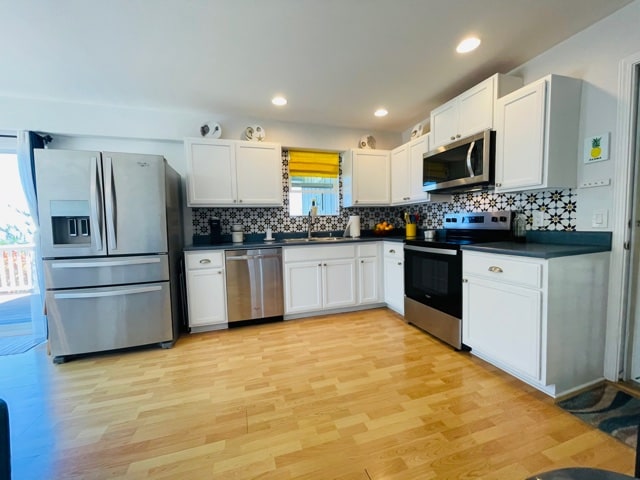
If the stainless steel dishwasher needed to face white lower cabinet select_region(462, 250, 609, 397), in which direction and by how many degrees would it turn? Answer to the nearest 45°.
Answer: approximately 45° to its left

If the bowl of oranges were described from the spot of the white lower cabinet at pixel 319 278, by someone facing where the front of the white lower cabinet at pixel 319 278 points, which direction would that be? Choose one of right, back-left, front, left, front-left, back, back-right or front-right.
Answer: back-left

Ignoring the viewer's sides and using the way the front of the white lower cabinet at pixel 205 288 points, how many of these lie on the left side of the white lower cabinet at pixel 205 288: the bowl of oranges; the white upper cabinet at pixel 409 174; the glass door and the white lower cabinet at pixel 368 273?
3

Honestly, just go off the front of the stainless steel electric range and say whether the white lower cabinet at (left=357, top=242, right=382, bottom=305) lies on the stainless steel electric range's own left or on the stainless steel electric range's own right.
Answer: on the stainless steel electric range's own right

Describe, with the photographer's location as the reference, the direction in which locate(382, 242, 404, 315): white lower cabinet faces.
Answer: facing the viewer and to the left of the viewer

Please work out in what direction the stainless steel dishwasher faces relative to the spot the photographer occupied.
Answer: facing the viewer

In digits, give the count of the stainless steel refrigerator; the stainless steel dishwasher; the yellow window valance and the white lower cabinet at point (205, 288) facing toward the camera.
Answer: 4

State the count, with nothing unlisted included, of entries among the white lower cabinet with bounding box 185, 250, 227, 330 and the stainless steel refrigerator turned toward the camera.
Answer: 2

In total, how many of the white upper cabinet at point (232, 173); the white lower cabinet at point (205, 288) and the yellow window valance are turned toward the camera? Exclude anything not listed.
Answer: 3

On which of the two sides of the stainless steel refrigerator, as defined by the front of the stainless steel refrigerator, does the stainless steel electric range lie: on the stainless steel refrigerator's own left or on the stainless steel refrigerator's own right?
on the stainless steel refrigerator's own left

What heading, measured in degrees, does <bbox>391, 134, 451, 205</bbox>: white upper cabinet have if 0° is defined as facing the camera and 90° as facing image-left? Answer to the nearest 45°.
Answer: approximately 45°

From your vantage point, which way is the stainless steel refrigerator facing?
toward the camera

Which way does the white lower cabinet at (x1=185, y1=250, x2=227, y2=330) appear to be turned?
toward the camera

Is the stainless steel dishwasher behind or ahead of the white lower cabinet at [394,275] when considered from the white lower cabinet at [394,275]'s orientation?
ahead

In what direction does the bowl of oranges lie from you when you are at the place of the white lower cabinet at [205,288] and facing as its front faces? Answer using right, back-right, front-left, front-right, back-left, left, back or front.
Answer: left

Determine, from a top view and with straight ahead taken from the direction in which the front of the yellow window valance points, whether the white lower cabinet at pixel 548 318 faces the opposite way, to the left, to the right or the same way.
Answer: to the right
